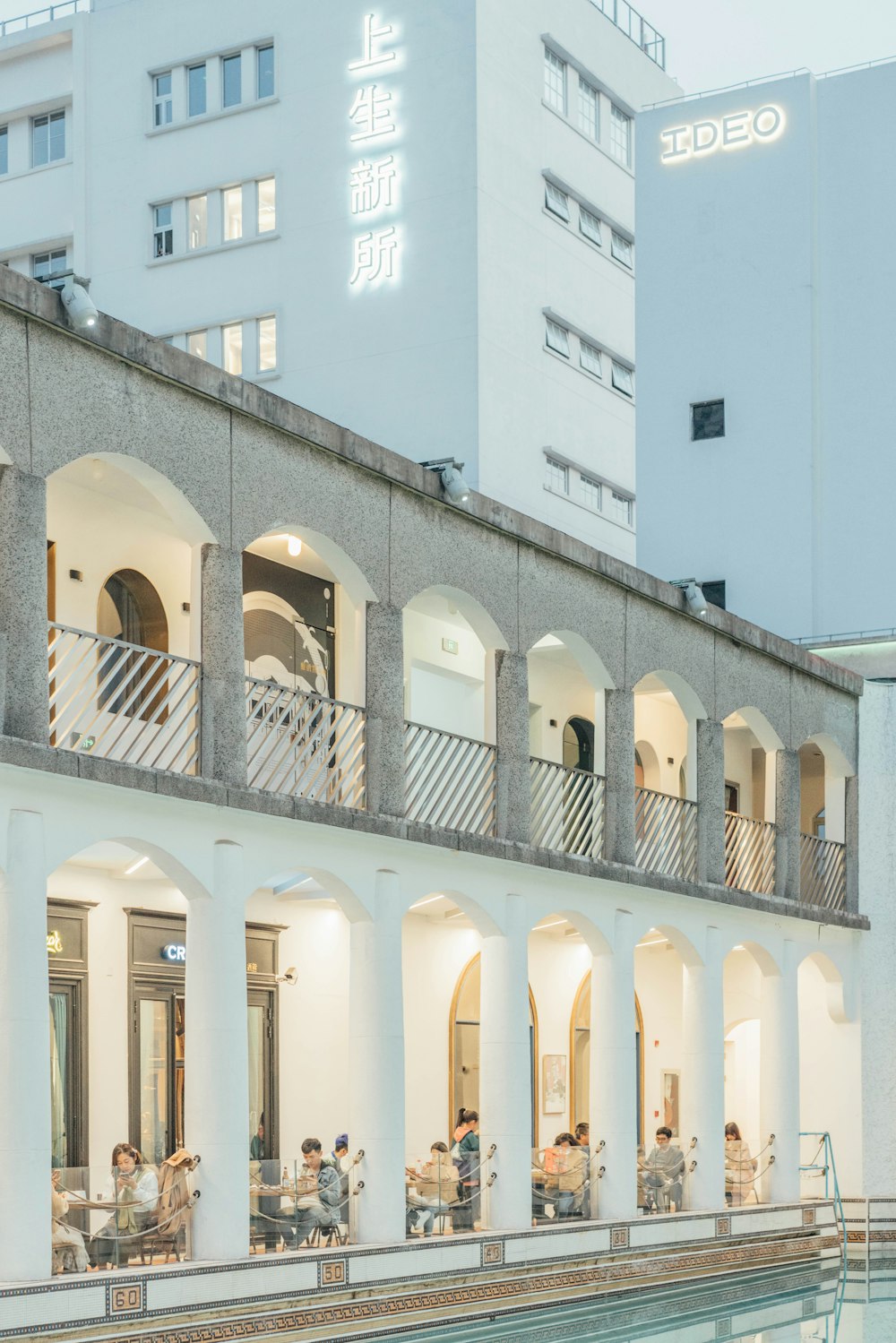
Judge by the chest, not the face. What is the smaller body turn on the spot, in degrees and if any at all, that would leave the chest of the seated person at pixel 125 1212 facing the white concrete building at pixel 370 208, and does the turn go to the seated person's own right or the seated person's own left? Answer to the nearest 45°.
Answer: approximately 135° to the seated person's own right

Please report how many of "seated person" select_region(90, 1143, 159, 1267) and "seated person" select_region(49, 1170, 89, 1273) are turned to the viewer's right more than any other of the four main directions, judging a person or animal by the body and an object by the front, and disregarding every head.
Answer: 1

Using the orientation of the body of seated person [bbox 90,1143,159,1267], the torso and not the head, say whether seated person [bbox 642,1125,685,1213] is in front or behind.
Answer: behind

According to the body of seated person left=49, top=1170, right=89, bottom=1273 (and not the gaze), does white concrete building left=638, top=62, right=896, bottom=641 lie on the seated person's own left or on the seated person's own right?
on the seated person's own left

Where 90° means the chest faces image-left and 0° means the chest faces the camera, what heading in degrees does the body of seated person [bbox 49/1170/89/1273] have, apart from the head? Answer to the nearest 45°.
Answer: approximately 270°
